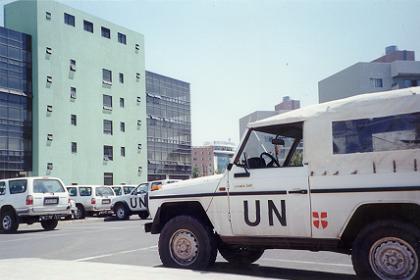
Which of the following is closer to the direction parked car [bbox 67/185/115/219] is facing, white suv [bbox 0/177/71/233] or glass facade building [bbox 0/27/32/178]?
the glass facade building

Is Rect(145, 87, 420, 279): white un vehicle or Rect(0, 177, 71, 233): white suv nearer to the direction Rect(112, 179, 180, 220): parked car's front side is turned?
the white suv

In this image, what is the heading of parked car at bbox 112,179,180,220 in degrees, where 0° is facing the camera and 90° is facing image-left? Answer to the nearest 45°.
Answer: approximately 90°

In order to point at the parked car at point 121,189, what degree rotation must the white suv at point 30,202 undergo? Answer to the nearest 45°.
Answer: approximately 90° to its right

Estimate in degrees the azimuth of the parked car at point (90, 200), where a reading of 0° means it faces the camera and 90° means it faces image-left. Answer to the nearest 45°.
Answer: approximately 135°

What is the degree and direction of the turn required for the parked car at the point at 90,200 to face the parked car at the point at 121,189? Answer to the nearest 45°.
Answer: approximately 90° to its right

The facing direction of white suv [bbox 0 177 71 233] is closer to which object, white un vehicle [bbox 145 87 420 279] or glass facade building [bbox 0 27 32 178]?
the glass facade building

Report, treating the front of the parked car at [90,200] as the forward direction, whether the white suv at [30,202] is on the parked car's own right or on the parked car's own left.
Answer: on the parked car's own left

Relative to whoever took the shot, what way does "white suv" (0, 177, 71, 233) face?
facing away from the viewer and to the left of the viewer

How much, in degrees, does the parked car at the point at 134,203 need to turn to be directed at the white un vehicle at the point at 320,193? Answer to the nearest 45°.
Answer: approximately 90° to its left
